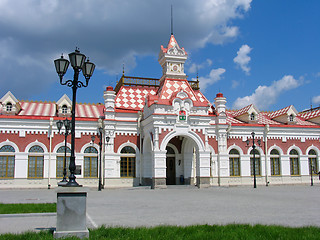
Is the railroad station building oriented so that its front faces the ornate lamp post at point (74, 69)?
yes

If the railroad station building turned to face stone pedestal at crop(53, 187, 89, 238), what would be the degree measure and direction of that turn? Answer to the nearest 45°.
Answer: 0° — it already faces it

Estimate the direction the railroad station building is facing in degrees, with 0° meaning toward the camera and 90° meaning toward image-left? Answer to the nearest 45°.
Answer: approximately 0°
